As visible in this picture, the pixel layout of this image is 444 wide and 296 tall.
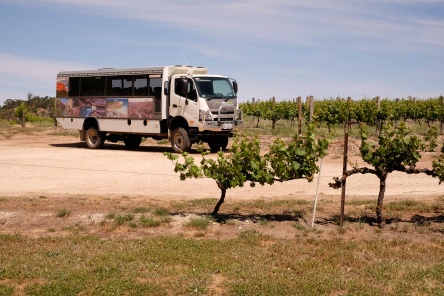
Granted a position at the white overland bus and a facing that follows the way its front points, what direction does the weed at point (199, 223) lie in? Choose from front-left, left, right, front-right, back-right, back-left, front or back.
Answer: front-right

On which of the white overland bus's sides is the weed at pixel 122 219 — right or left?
on its right

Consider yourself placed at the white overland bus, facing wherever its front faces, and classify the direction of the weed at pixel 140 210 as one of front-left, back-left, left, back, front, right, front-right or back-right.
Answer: front-right

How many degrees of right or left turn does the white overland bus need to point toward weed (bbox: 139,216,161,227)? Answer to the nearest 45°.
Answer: approximately 45° to its right

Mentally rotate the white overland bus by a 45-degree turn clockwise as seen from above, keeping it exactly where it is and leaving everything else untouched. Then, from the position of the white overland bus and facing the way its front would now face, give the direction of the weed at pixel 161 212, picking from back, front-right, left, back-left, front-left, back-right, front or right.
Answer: front

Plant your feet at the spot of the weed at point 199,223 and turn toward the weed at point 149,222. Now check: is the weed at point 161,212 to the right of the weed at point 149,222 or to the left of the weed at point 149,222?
right
